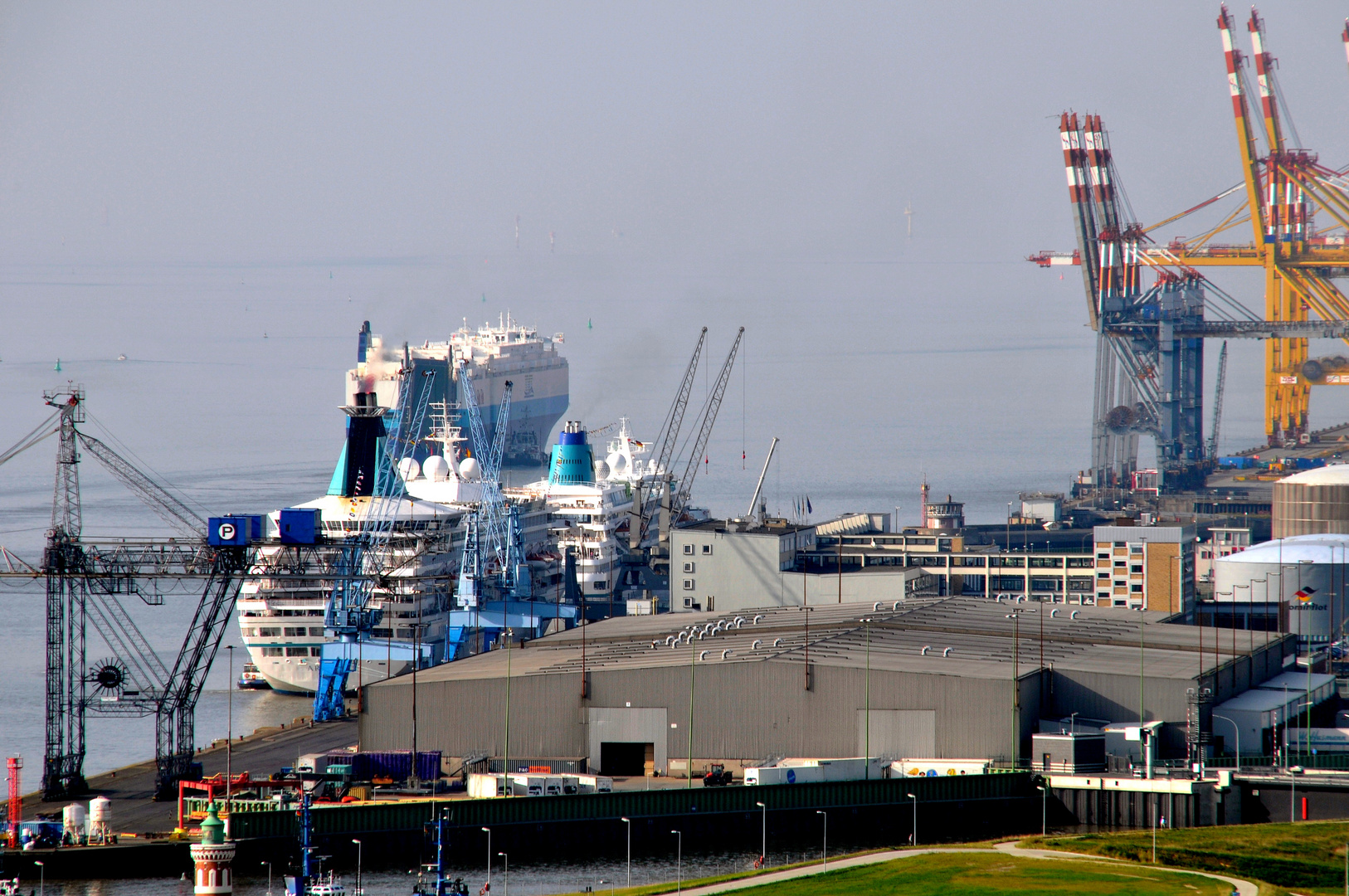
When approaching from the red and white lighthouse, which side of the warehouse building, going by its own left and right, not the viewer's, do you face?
front

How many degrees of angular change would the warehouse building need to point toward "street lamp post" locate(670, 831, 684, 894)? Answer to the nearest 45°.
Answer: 0° — it already faces it

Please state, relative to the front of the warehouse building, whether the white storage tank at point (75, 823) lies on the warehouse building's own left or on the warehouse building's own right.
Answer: on the warehouse building's own right

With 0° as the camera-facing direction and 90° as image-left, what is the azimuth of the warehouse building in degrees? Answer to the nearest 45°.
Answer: approximately 0°

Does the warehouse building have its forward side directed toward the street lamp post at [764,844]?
yes

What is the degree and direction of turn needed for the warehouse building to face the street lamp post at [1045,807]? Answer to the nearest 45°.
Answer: approximately 45° to its left

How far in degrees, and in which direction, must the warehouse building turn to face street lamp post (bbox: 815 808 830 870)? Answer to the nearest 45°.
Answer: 0° — it already faces it

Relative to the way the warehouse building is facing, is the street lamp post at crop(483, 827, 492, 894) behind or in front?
in front
